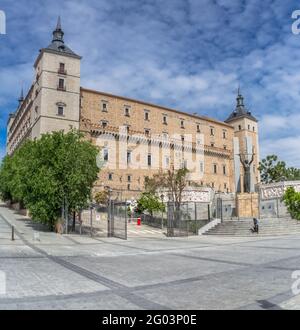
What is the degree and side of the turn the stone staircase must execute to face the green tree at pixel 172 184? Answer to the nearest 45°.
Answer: approximately 135° to its right

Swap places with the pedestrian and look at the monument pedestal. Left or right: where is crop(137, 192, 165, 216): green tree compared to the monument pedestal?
left

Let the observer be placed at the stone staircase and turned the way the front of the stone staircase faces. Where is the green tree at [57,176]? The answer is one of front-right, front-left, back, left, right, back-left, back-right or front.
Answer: front-right

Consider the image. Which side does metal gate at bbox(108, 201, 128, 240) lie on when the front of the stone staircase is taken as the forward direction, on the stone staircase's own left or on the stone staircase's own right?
on the stone staircase's own right

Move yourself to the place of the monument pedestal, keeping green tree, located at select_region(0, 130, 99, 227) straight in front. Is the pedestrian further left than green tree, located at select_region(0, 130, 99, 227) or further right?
left

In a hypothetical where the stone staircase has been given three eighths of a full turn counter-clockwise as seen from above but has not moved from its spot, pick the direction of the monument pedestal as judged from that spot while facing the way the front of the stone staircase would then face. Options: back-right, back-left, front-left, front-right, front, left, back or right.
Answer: front-left

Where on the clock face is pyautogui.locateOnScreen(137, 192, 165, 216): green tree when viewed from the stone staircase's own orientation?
The green tree is roughly at 4 o'clock from the stone staircase.

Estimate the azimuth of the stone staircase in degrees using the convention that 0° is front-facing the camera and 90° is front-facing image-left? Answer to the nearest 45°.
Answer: approximately 0°

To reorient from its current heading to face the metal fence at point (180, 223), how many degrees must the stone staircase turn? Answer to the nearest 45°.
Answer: approximately 90° to its right
